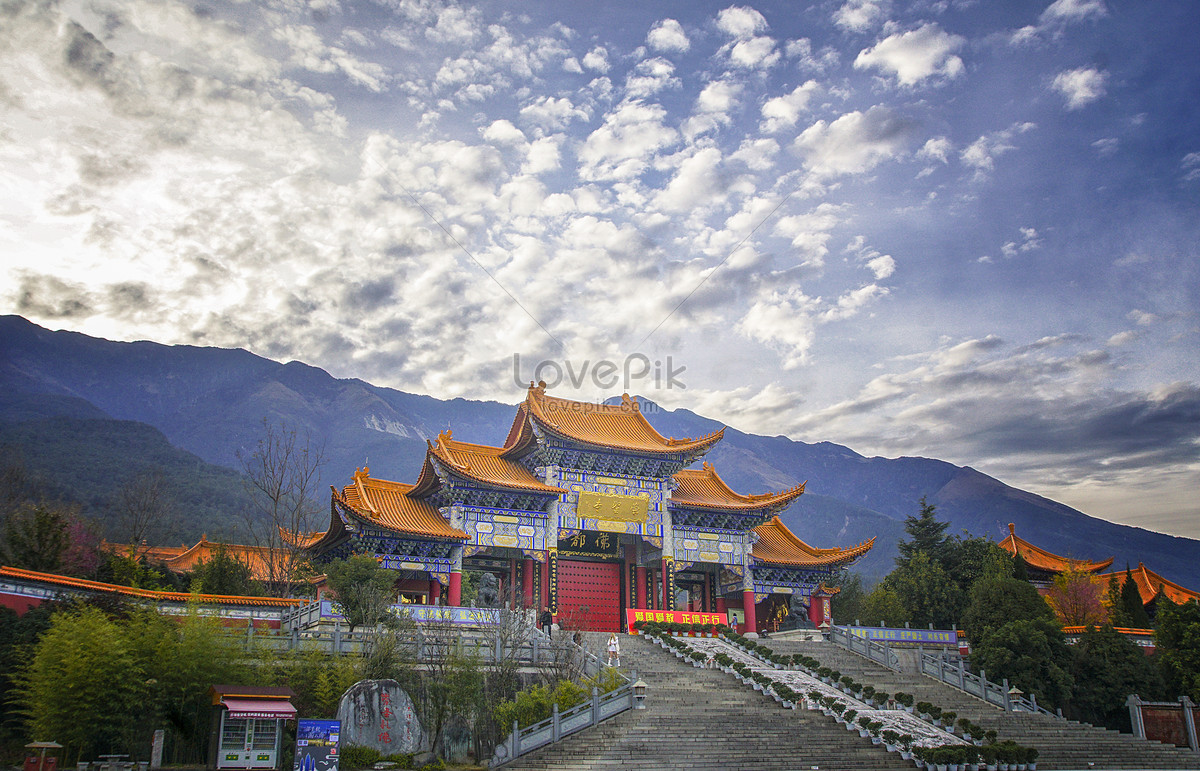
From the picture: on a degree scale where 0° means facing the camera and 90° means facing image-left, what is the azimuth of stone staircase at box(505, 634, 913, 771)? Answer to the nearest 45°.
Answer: approximately 0°

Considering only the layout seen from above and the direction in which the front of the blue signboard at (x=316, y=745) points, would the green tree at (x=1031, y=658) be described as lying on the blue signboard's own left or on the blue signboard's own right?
on the blue signboard's own left

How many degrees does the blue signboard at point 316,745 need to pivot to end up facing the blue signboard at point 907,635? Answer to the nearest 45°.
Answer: approximately 135° to its left

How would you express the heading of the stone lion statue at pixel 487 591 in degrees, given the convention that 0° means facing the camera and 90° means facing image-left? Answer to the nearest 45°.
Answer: approximately 315°

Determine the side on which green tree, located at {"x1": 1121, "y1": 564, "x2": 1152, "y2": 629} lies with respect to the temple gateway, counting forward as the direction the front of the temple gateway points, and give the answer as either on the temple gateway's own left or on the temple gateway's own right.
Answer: on the temple gateway's own left

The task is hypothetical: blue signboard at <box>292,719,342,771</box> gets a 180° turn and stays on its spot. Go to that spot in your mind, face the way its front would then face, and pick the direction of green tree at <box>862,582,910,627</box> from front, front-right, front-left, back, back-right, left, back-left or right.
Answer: front-right

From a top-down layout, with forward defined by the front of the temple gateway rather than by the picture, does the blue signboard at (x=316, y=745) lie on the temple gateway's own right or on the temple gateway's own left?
on the temple gateway's own right

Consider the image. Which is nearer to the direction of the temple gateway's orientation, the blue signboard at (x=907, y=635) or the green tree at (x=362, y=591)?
the blue signboard

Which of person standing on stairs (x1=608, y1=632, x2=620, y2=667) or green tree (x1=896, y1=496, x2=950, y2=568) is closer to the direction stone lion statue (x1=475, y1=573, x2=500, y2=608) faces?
the person standing on stairs

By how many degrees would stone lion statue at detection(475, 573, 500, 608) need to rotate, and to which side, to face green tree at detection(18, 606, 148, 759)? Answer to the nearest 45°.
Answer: approximately 90° to its right

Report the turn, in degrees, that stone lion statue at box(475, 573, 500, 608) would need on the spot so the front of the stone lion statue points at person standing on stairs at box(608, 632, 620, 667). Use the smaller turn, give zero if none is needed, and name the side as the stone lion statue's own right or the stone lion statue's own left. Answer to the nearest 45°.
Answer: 0° — it already faces them

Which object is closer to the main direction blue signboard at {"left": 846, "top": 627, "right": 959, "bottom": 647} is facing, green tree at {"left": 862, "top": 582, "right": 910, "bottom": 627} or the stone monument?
the stone monument

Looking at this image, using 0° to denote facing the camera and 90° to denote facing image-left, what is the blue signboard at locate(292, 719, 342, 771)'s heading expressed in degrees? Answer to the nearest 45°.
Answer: approximately 0°
